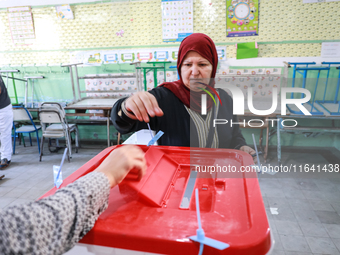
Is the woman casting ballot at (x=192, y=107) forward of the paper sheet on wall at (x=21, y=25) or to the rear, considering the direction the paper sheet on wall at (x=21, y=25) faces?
forward

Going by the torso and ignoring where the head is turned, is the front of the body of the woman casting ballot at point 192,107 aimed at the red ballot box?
yes

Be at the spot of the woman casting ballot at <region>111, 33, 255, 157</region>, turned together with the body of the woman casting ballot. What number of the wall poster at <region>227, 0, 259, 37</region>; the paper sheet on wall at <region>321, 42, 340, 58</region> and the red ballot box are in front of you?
1

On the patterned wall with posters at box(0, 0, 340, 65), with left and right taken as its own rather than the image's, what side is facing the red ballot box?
front

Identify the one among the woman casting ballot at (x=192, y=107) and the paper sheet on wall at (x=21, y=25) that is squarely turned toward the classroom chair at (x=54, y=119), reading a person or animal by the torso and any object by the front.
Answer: the paper sheet on wall

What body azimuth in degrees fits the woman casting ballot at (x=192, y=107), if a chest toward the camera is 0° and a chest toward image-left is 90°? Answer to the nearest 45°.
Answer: approximately 0°

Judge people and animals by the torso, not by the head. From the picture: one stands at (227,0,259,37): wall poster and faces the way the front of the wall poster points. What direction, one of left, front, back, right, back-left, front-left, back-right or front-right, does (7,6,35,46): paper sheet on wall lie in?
right

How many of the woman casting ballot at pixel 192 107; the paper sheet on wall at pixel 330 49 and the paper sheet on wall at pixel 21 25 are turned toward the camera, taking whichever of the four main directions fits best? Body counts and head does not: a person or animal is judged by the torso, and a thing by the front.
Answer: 3

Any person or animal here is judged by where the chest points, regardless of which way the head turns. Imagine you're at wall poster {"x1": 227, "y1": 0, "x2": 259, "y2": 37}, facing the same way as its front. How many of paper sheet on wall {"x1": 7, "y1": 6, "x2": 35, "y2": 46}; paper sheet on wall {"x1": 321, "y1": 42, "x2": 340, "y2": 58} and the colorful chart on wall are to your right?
2
